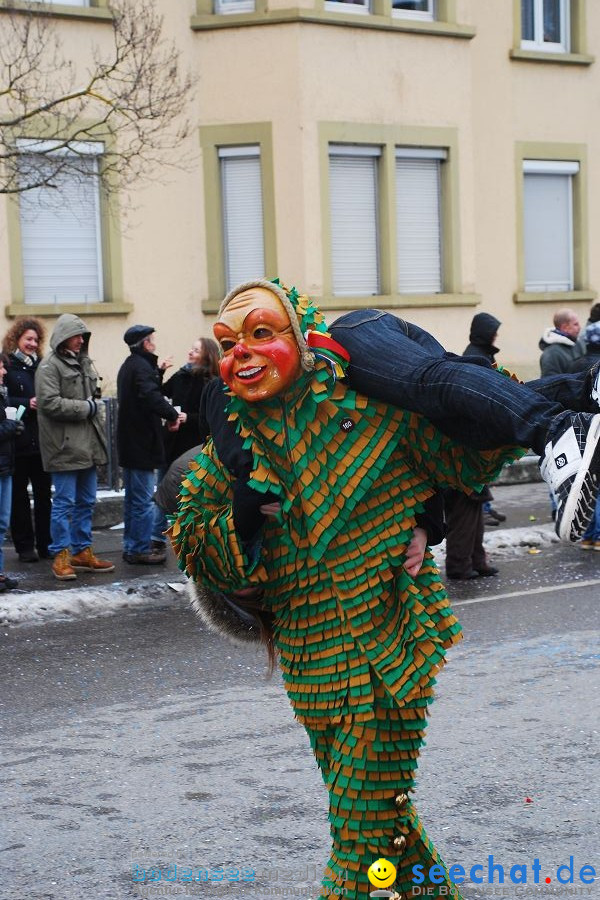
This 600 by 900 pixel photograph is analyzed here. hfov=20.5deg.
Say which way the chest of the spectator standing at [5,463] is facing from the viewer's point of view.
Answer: to the viewer's right

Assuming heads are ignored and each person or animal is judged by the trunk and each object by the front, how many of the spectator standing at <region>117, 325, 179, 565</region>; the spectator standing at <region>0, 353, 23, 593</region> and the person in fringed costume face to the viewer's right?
2

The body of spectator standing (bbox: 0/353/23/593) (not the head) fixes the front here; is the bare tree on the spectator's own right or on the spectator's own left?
on the spectator's own left

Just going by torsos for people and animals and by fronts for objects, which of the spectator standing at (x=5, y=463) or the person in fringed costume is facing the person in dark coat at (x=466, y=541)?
the spectator standing

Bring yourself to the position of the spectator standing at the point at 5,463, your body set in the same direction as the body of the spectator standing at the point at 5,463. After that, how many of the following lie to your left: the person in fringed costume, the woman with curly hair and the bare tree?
2

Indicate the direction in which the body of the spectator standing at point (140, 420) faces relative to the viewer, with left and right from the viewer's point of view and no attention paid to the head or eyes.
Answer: facing to the right of the viewer

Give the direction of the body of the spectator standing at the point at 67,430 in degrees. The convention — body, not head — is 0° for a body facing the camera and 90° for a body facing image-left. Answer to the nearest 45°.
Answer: approximately 315°
